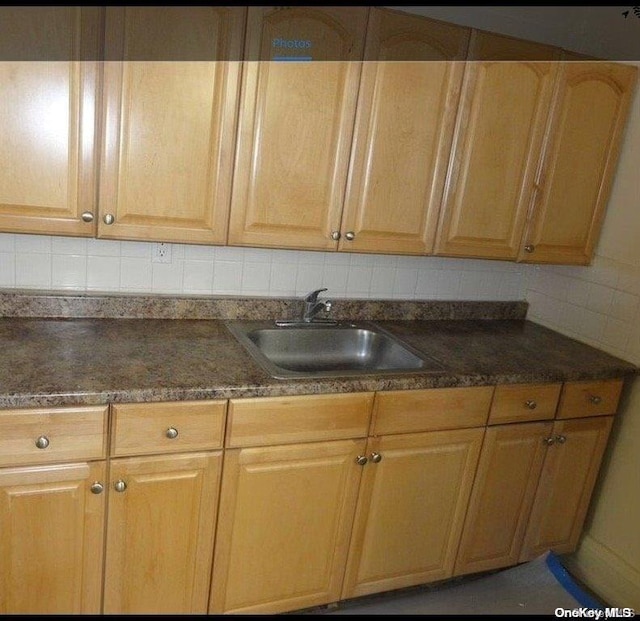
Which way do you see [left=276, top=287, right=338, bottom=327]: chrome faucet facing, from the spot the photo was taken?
facing the viewer and to the right of the viewer

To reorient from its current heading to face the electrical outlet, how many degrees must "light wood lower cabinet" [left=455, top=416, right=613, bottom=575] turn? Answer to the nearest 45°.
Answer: approximately 135° to its right

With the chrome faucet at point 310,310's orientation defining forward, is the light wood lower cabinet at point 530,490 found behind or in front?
in front

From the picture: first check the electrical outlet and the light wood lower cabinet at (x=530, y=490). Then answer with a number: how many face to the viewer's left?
0

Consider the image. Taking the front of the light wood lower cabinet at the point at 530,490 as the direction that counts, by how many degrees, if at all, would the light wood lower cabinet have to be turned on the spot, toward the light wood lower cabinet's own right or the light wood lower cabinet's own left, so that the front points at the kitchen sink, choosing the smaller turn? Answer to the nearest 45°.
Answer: approximately 135° to the light wood lower cabinet's own right

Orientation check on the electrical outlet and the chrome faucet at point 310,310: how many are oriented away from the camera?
0

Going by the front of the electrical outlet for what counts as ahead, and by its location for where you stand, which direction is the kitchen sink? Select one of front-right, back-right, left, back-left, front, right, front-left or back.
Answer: left

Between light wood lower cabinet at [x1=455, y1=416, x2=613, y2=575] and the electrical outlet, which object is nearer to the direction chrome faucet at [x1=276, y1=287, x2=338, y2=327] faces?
the light wood lower cabinet

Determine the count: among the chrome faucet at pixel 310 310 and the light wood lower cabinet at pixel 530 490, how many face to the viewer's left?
0

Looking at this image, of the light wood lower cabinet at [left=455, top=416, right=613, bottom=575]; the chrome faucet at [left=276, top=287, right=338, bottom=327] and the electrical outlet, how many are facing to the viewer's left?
0

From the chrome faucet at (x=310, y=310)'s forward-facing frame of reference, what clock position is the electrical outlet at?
The electrical outlet is roughly at 4 o'clock from the chrome faucet.

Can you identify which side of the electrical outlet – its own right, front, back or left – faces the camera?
front

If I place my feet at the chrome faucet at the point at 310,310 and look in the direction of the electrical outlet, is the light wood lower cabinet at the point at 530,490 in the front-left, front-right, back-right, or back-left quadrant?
back-left
